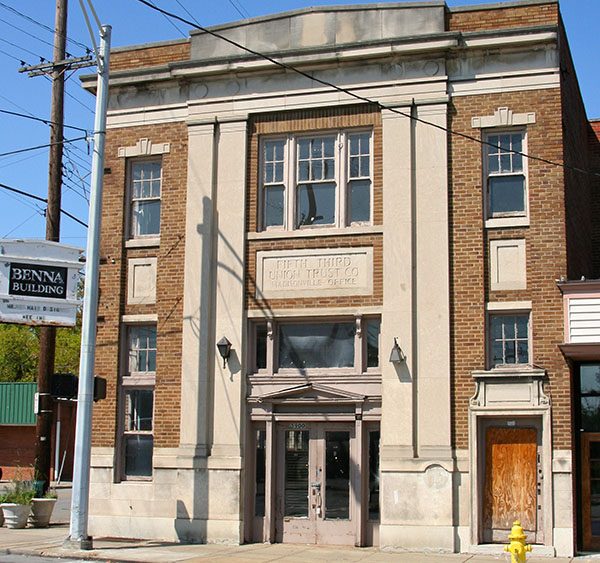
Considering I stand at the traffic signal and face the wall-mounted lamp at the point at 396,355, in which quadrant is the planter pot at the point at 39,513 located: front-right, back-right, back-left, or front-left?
back-left

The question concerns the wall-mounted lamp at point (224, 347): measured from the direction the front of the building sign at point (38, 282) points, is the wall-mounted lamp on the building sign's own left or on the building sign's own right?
on the building sign's own left

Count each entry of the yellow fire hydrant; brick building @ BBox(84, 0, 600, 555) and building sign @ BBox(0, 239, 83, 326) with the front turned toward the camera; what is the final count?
3

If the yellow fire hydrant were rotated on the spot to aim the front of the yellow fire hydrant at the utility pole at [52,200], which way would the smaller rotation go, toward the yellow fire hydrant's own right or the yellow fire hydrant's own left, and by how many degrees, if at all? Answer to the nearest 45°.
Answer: approximately 135° to the yellow fire hydrant's own right

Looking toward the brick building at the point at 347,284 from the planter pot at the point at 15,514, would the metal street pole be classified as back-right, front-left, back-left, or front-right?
front-right

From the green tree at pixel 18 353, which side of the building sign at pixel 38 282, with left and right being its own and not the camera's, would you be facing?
back

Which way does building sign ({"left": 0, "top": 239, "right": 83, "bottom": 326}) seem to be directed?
toward the camera

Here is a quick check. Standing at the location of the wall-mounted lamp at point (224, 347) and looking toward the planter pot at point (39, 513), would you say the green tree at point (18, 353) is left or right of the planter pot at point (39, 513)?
right

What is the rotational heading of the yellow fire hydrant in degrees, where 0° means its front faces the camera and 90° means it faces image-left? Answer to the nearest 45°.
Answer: approximately 0°

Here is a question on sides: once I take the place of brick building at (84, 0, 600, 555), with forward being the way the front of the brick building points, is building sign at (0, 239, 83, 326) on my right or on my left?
on my right

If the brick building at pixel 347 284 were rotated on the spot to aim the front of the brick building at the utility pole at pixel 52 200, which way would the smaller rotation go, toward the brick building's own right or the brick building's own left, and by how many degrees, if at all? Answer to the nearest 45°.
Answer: approximately 135° to the brick building's own right

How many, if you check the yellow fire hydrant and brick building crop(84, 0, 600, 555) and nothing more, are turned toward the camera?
2
